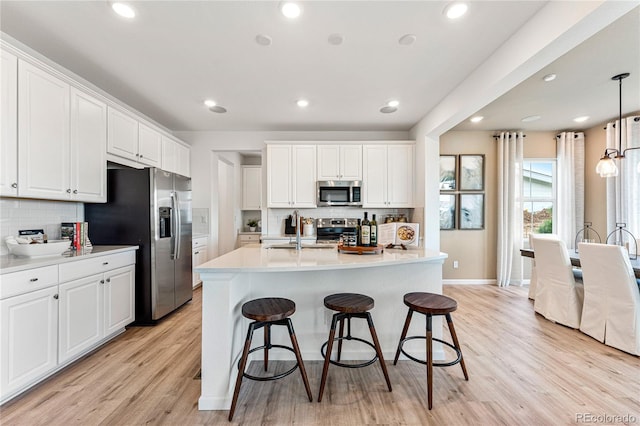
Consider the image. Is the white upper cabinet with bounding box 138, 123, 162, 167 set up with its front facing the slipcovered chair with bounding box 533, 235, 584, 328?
yes

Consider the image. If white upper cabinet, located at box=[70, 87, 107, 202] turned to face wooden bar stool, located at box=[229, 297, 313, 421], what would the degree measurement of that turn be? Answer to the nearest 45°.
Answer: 0° — it already faces it

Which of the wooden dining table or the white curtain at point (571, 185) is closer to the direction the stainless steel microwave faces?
the wooden dining table

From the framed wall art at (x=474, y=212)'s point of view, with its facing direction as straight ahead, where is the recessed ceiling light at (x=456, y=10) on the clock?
The recessed ceiling light is roughly at 12 o'clock from the framed wall art.

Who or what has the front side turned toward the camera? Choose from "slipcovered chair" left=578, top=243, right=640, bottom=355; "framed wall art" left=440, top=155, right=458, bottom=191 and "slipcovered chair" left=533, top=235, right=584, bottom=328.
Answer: the framed wall art

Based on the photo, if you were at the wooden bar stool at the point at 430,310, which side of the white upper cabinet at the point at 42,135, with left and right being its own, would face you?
front

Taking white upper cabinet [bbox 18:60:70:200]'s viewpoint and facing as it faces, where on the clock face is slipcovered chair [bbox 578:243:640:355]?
The slipcovered chair is roughly at 12 o'clock from the white upper cabinet.

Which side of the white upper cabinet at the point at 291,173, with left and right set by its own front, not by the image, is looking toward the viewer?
front

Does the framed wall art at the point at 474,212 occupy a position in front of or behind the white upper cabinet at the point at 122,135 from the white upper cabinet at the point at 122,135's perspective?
in front

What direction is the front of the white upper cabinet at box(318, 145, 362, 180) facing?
toward the camera

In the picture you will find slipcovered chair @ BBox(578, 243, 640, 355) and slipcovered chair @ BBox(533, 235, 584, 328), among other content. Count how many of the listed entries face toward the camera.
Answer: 0

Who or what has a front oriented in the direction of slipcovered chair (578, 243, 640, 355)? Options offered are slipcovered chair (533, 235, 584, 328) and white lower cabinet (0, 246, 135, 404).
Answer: the white lower cabinet

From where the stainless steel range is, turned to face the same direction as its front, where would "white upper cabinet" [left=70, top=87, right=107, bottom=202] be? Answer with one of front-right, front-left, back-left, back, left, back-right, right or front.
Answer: front-right

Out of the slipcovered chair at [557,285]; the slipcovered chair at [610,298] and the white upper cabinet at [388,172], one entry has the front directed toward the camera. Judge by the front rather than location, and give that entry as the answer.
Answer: the white upper cabinet

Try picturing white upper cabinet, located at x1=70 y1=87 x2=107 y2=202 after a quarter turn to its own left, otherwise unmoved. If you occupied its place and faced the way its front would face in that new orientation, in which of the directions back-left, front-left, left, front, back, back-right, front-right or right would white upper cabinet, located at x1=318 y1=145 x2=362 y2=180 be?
front-right

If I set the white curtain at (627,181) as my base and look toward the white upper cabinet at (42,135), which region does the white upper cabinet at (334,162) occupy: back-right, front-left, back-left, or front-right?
front-right

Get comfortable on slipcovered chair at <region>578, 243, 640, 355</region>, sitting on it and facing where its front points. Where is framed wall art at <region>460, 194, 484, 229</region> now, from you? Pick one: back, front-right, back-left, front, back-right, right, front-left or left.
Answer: left

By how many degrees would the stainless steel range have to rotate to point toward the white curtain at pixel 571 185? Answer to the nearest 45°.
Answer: approximately 90° to its left

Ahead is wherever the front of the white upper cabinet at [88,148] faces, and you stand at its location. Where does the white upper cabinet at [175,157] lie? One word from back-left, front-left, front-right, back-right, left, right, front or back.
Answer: left
